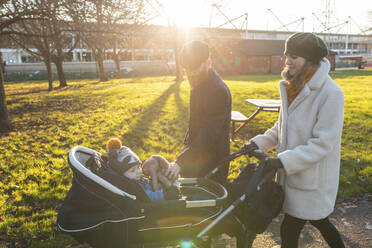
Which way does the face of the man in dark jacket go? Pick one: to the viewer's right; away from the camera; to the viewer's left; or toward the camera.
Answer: to the viewer's left

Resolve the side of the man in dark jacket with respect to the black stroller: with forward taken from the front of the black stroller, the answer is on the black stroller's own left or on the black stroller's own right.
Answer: on the black stroller's own right

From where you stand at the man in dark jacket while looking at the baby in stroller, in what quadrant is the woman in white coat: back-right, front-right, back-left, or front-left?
back-left

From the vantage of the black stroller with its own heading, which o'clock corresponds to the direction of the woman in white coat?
The woman in white coat is roughly at 6 o'clock from the black stroller.

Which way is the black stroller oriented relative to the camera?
to the viewer's left
